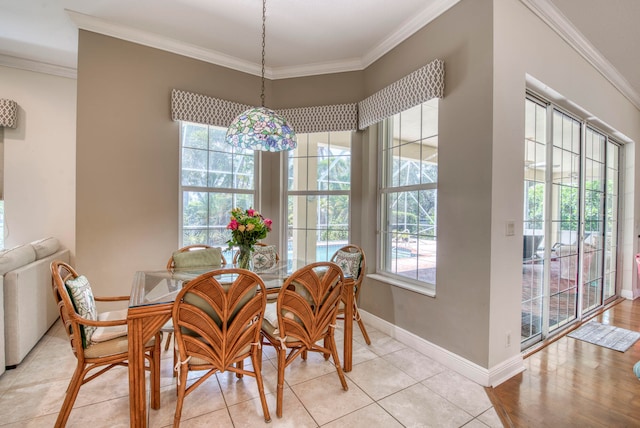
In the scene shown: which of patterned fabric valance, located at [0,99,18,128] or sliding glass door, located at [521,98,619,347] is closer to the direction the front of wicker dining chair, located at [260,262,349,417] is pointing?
the patterned fabric valance

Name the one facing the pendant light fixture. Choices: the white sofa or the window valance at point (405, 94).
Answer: the window valance

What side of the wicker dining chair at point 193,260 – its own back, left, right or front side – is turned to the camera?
front

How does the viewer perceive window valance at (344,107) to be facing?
facing the viewer

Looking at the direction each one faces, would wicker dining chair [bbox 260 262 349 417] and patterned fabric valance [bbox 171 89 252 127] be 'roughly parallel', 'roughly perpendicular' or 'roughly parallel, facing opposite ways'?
roughly parallel, facing opposite ways

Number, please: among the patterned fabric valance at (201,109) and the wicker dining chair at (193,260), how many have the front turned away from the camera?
0

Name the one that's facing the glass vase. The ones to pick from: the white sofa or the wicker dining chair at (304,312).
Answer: the wicker dining chair

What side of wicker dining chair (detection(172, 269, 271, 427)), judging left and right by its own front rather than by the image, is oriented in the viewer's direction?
back

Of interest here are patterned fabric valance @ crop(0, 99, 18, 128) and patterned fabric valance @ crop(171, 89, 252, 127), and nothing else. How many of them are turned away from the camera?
0

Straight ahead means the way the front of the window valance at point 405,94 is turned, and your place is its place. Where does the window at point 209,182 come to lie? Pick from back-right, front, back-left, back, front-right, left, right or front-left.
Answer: front-right

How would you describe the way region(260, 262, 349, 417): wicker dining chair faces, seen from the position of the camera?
facing away from the viewer and to the left of the viewer

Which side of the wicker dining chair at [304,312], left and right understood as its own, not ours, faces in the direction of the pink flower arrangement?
front

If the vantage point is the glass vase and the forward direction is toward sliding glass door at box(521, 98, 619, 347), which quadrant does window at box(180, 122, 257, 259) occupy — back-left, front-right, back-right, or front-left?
back-left

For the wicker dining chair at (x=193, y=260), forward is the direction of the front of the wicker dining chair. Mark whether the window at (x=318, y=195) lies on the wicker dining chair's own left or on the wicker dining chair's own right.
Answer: on the wicker dining chair's own left

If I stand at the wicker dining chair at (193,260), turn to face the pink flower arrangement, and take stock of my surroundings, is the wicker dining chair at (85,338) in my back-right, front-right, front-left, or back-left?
front-right

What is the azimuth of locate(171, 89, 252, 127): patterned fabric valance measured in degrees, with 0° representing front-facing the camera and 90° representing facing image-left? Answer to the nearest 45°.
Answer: approximately 315°
